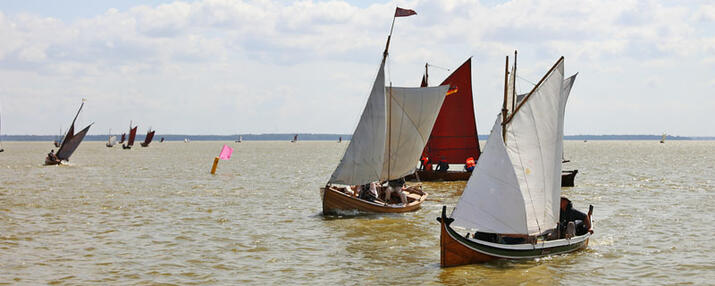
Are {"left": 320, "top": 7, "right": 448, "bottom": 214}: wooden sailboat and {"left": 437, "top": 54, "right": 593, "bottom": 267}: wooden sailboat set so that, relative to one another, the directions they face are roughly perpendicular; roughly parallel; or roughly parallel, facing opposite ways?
roughly parallel

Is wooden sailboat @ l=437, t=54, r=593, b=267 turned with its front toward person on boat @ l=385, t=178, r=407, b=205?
no

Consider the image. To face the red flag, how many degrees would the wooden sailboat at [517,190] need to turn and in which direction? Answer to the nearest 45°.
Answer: approximately 90° to its right

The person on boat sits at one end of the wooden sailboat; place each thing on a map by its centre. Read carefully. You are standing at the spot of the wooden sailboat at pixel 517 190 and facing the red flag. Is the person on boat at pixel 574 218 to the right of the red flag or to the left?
right

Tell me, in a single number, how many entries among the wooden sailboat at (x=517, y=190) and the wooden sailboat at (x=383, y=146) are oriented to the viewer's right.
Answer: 0

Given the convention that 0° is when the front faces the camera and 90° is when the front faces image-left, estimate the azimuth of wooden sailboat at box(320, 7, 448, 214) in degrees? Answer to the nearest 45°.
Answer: approximately 45°

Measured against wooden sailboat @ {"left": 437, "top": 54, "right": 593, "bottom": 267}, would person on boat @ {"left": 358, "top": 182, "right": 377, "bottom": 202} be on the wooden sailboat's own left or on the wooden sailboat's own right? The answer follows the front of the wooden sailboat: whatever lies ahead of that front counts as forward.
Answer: on the wooden sailboat's own right

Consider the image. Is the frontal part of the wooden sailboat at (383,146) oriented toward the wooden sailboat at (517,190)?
no
